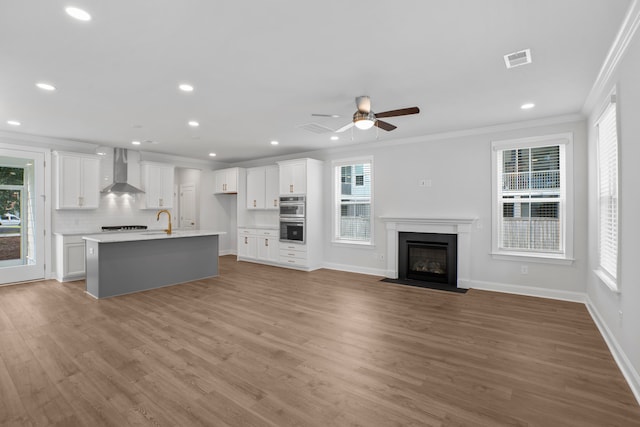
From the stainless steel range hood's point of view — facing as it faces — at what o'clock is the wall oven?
The wall oven is roughly at 10 o'clock from the stainless steel range hood.

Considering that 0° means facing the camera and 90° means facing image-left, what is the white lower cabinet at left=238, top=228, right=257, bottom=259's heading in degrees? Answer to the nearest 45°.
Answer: approximately 45°

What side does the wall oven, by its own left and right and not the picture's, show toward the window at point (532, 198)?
left

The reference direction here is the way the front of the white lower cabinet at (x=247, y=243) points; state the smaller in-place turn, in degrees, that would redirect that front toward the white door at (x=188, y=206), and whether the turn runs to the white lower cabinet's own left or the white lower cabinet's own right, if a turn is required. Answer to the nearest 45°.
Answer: approximately 90° to the white lower cabinet's own right

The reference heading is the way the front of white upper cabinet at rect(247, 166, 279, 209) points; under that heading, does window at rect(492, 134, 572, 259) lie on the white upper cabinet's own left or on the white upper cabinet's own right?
on the white upper cabinet's own left

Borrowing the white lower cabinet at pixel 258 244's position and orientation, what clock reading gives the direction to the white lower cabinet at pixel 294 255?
the white lower cabinet at pixel 294 255 is roughly at 9 o'clock from the white lower cabinet at pixel 258 244.

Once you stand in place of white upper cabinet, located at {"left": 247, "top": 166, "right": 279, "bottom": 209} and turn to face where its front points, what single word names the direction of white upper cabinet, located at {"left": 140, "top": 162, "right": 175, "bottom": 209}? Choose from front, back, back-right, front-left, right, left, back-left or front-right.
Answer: front-right

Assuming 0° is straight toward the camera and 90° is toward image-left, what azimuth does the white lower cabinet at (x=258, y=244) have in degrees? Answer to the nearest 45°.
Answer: approximately 45°

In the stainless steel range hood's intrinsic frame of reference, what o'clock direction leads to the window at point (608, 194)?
The window is roughly at 11 o'clock from the stainless steel range hood.

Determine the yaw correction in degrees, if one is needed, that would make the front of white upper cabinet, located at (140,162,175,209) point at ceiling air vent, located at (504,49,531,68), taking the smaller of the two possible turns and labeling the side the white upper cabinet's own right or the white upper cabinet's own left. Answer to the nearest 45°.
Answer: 0° — it already faces it

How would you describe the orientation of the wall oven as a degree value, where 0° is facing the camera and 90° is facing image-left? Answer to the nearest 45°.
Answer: approximately 45°

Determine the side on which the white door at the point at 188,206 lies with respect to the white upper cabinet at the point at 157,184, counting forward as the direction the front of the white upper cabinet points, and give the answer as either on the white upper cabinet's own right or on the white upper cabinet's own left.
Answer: on the white upper cabinet's own left
